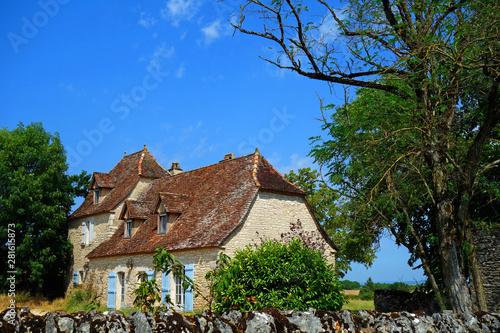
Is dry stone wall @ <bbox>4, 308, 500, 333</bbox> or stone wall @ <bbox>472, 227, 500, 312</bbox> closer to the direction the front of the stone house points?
the dry stone wall

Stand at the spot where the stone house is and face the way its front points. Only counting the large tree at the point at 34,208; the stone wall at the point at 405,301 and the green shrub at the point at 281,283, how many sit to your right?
1

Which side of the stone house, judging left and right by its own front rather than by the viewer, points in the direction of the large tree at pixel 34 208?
right

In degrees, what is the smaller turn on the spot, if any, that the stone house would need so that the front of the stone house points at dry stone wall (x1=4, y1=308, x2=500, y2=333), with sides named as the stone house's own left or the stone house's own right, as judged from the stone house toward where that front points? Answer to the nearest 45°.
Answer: approximately 45° to the stone house's own left

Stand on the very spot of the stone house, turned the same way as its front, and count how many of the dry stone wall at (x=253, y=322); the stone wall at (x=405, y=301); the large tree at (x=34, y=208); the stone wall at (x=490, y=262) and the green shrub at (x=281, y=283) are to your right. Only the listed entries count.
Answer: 1

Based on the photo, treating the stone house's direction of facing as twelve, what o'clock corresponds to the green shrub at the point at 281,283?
The green shrub is roughly at 10 o'clock from the stone house.

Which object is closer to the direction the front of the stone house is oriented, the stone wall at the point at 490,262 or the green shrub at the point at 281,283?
the green shrub

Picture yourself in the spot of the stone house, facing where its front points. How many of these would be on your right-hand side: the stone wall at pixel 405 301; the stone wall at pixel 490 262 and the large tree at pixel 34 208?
1

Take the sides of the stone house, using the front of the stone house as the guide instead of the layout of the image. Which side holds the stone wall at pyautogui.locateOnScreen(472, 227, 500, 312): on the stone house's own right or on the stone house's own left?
on the stone house's own left

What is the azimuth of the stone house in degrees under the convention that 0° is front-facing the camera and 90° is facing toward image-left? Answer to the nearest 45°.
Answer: approximately 45°

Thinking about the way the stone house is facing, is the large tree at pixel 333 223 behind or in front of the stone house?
behind

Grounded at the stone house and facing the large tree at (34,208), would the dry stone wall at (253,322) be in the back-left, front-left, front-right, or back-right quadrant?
back-left

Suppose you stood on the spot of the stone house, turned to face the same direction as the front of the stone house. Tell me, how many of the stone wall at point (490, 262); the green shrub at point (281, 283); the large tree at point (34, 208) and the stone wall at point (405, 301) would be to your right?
1
